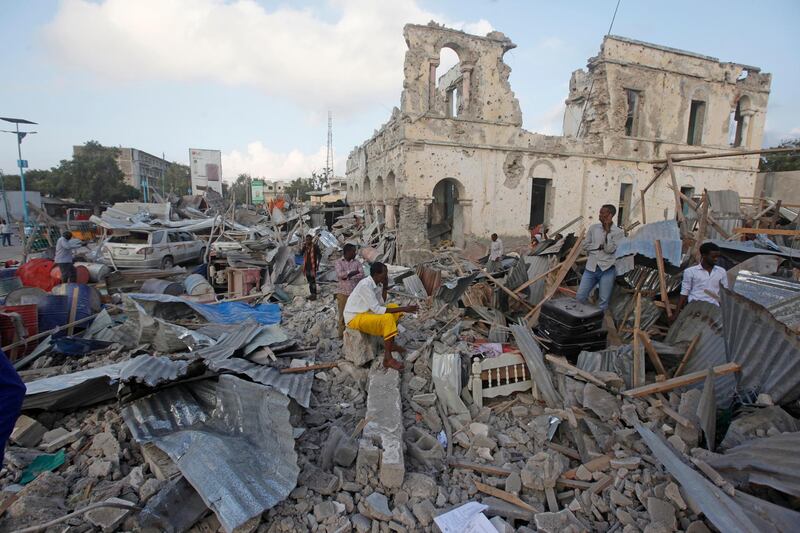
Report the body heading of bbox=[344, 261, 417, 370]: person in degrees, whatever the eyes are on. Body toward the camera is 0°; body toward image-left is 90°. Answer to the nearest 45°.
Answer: approximately 270°

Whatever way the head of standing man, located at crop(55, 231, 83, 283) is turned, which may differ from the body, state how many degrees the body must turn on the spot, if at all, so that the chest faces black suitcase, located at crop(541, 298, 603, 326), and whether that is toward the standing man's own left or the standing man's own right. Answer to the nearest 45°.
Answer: approximately 45° to the standing man's own right

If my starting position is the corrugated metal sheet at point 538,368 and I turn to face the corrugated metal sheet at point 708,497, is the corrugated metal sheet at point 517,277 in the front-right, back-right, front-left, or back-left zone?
back-left

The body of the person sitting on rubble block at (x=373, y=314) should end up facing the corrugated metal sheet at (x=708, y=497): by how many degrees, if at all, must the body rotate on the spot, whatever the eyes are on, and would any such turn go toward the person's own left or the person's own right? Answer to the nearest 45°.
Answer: approximately 45° to the person's own right

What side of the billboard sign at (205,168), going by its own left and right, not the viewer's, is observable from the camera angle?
front

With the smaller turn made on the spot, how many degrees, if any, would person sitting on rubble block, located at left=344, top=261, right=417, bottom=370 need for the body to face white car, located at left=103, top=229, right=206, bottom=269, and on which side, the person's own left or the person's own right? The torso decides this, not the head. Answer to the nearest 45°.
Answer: approximately 135° to the person's own left

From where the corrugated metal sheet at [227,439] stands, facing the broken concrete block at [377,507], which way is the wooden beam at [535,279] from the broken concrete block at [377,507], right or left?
left

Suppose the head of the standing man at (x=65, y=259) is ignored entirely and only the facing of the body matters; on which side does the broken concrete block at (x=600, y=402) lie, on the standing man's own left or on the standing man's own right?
on the standing man's own right

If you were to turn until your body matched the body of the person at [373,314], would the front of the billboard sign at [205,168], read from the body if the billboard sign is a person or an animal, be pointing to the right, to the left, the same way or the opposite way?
to the right

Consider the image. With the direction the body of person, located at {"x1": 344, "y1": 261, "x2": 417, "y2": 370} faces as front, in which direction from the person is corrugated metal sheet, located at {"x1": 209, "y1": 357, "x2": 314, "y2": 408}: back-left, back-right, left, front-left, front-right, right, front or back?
back-right

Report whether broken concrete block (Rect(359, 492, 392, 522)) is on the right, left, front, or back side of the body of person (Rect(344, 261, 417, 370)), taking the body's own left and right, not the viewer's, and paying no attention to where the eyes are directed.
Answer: right
